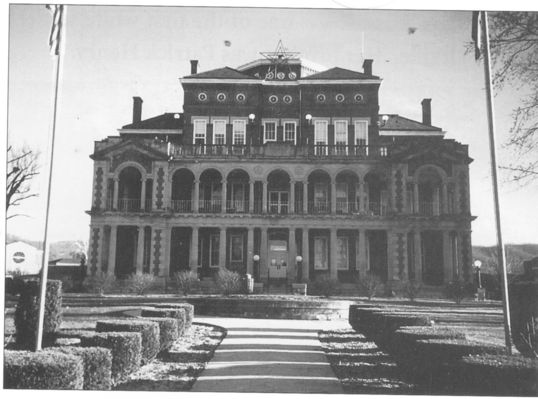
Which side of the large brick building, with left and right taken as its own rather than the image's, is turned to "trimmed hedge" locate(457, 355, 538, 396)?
front

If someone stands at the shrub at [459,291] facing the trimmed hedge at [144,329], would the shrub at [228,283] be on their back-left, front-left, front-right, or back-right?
front-right

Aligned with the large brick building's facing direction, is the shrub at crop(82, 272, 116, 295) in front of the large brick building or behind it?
in front

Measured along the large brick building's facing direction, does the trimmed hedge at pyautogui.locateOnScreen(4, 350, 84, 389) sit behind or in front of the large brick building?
in front

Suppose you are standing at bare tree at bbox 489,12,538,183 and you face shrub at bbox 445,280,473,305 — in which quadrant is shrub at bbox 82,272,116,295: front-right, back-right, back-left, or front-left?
front-left

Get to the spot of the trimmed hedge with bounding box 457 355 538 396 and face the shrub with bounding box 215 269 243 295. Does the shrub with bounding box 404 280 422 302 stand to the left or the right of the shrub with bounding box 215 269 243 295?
right

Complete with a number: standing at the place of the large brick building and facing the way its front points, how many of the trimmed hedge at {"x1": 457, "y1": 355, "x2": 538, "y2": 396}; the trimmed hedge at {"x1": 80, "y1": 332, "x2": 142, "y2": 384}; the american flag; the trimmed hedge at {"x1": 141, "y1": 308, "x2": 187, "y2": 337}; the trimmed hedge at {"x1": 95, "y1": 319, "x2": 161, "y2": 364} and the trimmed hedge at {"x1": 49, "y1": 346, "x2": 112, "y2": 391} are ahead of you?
6

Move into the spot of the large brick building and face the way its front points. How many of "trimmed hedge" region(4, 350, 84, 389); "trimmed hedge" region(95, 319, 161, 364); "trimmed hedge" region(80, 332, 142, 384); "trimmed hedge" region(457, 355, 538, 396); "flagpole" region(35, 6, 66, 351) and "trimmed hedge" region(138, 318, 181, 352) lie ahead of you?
6

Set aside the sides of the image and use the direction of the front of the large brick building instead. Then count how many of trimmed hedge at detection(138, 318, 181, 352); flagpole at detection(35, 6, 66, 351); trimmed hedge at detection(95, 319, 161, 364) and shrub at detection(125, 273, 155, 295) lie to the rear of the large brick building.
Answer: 0

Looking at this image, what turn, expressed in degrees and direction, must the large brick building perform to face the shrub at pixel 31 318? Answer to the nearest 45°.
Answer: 0° — it already faces it

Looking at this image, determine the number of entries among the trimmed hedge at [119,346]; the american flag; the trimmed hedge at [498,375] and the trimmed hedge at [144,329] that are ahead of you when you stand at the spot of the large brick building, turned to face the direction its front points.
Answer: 4

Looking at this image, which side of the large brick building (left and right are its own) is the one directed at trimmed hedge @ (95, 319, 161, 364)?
front

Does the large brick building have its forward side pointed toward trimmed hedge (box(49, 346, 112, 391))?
yes

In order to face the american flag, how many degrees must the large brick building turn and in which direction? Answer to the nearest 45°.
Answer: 0° — it already faces it

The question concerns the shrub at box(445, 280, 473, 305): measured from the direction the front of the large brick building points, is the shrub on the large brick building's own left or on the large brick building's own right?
on the large brick building's own left

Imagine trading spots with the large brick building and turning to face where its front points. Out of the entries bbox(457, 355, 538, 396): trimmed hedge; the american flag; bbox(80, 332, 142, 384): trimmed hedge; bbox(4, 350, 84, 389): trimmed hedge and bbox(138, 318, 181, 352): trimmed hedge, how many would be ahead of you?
5

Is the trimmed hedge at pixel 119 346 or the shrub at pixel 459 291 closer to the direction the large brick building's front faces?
the trimmed hedge

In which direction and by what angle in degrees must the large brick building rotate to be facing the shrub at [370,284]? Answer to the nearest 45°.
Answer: approximately 45° to its left

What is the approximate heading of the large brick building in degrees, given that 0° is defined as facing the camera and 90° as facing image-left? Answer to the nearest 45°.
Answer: approximately 0°

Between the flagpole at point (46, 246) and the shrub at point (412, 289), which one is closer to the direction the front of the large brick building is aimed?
the flagpole
